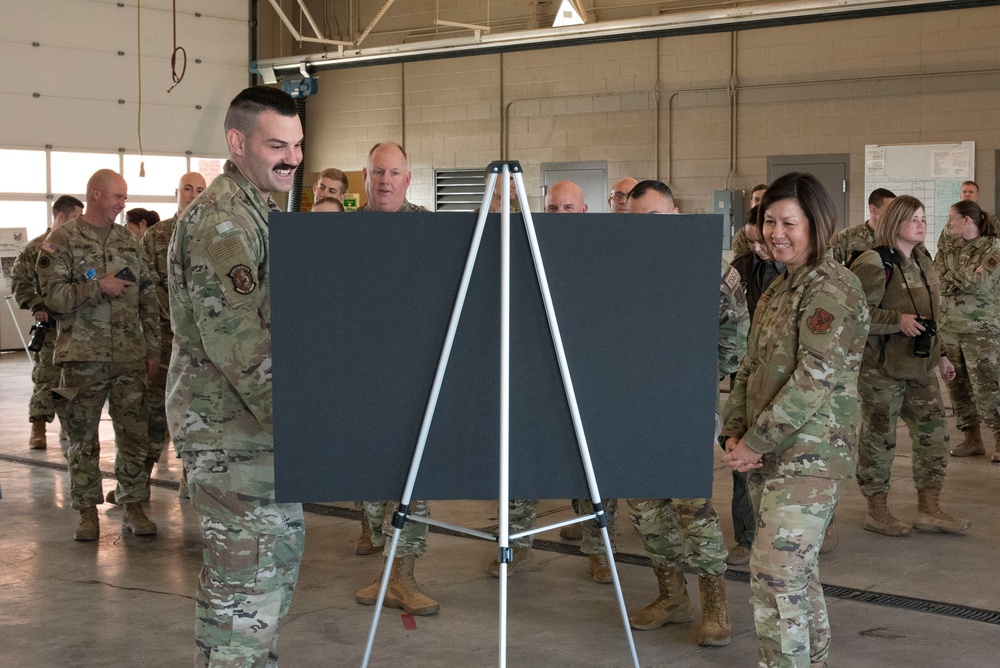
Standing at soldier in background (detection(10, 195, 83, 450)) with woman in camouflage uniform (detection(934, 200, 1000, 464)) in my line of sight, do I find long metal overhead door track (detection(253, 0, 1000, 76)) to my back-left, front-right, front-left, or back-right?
front-left

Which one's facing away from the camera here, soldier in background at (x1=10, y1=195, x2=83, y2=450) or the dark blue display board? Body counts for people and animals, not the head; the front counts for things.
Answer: the dark blue display board

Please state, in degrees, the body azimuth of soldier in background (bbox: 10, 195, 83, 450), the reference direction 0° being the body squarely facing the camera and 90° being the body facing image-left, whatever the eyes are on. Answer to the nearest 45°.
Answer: approximately 315°

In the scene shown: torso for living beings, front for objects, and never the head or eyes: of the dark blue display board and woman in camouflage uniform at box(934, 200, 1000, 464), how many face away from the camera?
1

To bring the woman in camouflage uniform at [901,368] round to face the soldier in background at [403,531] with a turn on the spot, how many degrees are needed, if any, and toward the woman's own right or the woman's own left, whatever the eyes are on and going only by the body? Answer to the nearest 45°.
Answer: approximately 90° to the woman's own right

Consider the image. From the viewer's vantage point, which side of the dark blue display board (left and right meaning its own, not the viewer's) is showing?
back

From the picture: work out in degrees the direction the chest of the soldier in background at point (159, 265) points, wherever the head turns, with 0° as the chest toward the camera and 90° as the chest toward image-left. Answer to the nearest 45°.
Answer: approximately 315°

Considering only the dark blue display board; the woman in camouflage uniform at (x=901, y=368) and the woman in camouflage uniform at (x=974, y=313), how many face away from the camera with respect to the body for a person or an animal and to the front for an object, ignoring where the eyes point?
1

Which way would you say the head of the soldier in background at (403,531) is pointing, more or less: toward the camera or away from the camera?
toward the camera

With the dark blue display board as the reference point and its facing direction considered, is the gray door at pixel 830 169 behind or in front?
in front

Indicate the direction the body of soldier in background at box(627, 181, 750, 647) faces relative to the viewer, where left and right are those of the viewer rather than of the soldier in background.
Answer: facing the viewer and to the left of the viewer

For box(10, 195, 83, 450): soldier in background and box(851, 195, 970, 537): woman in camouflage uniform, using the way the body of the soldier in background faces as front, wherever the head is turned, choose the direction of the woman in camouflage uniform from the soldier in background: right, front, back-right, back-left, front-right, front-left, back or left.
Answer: front

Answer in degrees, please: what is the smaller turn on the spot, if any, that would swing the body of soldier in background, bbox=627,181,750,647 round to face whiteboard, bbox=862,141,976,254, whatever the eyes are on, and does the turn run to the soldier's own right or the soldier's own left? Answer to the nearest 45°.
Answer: approximately 135° to the soldier's own right

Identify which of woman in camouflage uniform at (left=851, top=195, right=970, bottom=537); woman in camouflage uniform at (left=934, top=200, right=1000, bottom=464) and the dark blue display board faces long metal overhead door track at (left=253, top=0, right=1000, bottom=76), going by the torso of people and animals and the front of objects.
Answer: the dark blue display board
